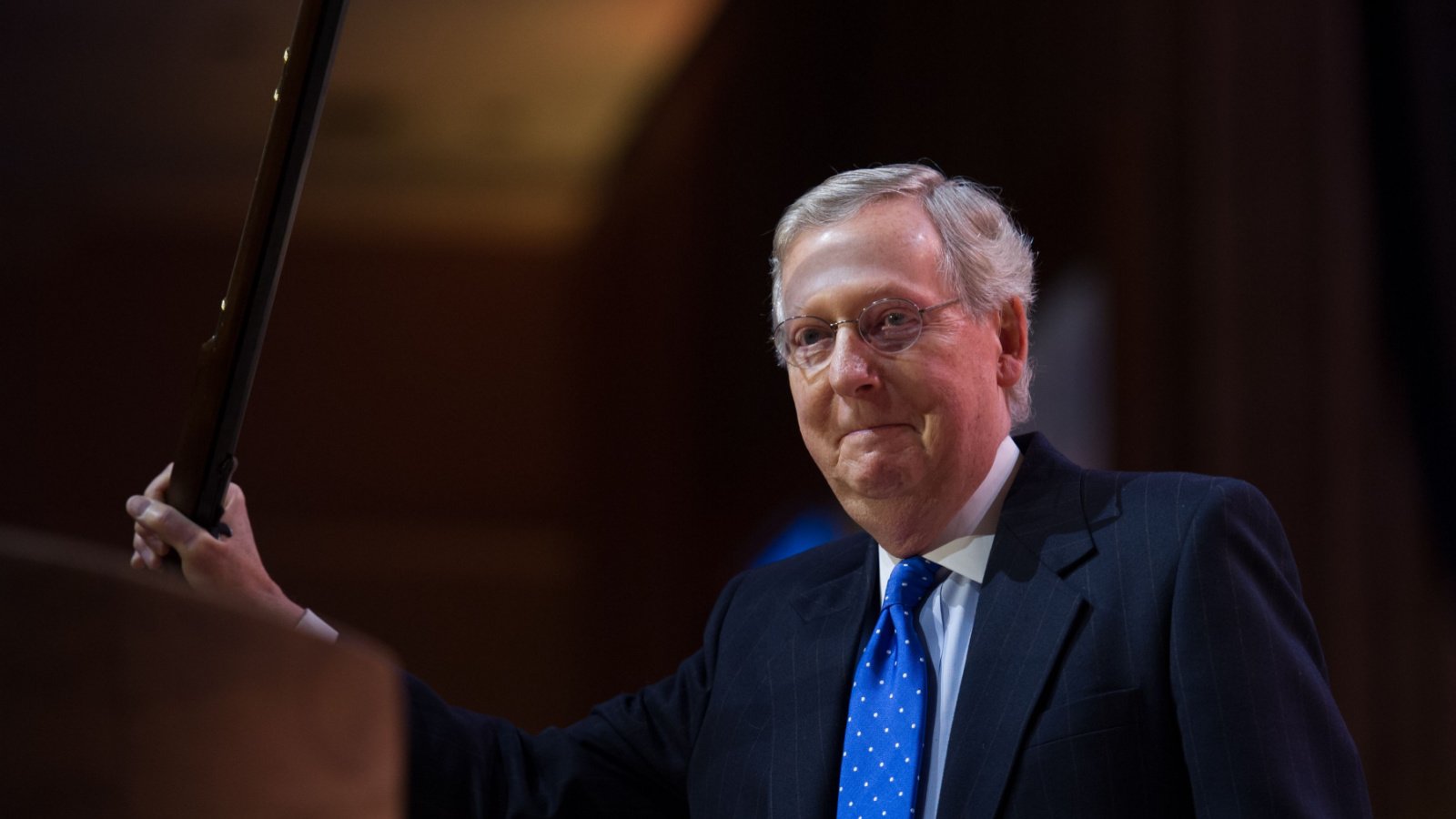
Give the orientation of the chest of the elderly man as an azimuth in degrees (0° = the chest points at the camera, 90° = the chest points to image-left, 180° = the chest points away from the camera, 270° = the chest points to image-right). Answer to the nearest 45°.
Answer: approximately 45°
